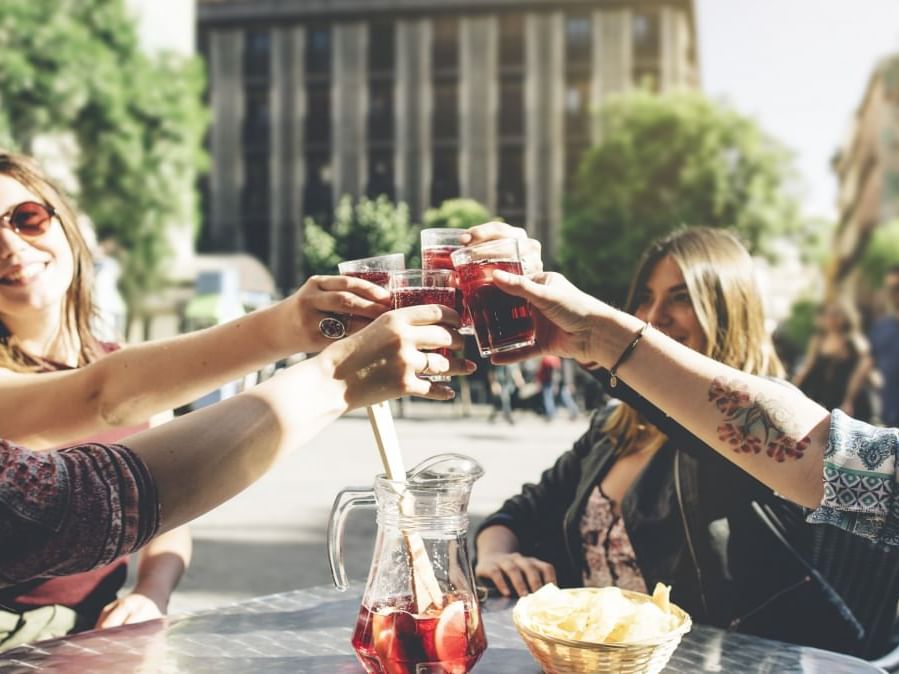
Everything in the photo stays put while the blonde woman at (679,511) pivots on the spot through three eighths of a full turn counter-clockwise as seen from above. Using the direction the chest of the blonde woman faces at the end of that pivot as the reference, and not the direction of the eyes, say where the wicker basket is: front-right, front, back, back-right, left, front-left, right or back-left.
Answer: right

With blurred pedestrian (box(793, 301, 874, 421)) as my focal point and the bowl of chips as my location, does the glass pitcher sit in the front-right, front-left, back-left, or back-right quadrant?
back-left

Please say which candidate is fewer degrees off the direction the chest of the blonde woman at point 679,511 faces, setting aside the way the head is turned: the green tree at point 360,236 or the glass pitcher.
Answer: the glass pitcher

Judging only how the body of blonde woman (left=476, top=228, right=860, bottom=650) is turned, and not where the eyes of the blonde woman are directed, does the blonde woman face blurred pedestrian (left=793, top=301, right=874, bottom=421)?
no

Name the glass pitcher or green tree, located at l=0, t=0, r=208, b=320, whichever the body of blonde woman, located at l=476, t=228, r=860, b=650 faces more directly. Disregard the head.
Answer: the glass pitcher

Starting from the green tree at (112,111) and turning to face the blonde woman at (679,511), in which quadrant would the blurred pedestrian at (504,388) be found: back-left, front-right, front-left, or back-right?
front-left

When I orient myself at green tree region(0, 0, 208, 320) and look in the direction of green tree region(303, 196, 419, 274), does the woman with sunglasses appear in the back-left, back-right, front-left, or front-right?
back-right

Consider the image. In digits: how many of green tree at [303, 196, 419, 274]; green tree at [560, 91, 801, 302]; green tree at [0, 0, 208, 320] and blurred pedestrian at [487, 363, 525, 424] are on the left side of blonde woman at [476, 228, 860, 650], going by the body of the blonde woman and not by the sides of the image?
0

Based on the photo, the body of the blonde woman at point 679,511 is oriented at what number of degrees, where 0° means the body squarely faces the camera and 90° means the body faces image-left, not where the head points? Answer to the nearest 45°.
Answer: approximately 45°

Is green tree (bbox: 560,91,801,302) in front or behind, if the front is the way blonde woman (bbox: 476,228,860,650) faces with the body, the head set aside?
behind

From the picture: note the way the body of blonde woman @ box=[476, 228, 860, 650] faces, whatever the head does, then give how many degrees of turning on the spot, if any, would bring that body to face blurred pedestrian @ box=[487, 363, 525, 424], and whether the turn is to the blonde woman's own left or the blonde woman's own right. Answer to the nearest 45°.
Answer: approximately 135° to the blonde woman's own right

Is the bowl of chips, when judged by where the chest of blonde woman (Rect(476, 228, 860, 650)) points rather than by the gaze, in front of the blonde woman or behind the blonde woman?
in front

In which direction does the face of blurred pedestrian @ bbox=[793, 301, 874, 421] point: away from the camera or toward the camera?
toward the camera

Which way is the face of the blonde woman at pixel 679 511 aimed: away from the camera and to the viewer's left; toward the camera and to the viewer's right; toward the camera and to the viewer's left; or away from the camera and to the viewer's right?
toward the camera and to the viewer's left
